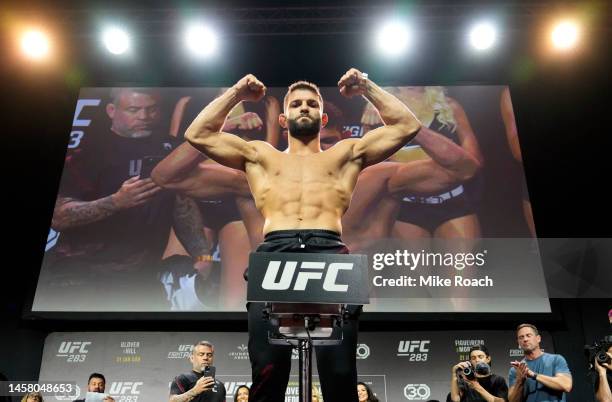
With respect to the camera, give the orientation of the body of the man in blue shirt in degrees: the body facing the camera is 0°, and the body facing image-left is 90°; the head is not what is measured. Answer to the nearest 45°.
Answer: approximately 45°

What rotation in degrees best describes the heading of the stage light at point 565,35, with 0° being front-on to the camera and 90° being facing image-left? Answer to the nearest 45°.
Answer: approximately 0°

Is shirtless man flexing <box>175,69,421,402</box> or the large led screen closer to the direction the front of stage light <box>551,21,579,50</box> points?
the shirtless man flexing
